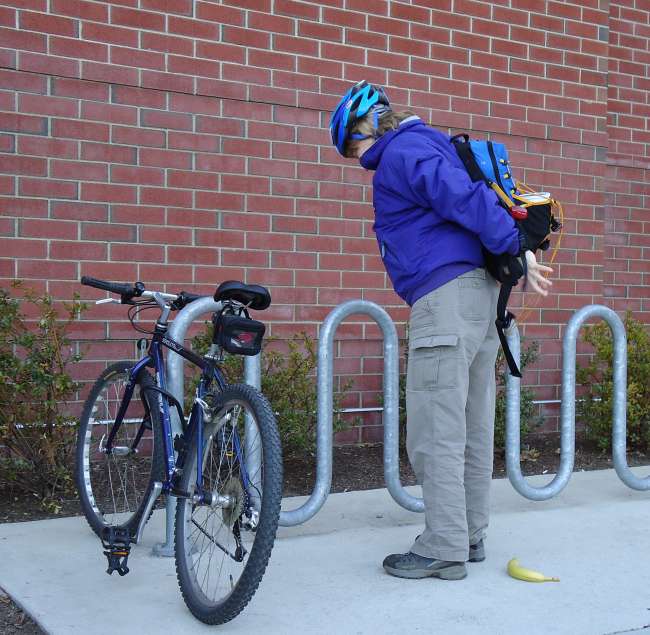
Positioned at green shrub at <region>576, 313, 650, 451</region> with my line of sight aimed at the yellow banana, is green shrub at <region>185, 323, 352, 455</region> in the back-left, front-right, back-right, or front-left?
front-right

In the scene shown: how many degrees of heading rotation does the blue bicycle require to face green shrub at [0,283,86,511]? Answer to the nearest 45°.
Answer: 0° — it already faces it

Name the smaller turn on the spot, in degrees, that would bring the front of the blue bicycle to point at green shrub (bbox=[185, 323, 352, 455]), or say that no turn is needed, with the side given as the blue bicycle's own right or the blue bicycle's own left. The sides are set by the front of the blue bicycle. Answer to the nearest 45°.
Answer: approximately 45° to the blue bicycle's own right

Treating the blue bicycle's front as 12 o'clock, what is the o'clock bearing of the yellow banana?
The yellow banana is roughly at 4 o'clock from the blue bicycle.

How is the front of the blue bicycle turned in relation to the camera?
facing away from the viewer and to the left of the viewer

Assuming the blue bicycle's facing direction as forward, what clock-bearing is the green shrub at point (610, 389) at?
The green shrub is roughly at 3 o'clock from the blue bicycle.

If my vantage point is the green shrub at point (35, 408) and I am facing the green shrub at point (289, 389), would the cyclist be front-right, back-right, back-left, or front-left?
front-right

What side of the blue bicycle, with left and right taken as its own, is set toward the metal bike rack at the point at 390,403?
right

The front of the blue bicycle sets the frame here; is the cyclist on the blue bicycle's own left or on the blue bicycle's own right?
on the blue bicycle's own right
